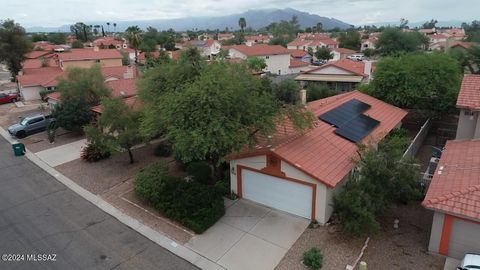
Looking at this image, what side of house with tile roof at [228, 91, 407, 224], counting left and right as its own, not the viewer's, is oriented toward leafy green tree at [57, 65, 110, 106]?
right

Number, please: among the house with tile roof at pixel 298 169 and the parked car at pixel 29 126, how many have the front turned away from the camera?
0

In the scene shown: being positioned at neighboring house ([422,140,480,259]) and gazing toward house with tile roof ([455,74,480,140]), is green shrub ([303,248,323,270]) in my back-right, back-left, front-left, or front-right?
back-left

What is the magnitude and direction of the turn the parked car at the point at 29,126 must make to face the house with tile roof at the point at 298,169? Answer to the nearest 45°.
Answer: approximately 90° to its left

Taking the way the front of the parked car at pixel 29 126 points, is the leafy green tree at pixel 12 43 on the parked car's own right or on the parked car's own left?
on the parked car's own right

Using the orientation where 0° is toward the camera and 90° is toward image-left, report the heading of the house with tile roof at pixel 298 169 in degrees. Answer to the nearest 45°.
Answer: approximately 45°

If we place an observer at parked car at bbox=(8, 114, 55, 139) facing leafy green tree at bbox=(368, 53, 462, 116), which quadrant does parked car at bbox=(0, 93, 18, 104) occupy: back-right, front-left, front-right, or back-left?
back-left

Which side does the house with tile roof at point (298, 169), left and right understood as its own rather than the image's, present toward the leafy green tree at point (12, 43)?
right

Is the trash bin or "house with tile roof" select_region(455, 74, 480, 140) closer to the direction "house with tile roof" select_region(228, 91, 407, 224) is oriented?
the trash bin

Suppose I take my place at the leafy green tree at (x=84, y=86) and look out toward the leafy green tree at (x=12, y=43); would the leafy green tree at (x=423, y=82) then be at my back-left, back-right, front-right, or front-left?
back-right

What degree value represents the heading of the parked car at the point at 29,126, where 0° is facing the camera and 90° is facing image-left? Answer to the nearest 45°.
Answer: approximately 45°

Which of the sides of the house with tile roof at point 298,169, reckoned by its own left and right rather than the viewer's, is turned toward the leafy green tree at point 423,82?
back

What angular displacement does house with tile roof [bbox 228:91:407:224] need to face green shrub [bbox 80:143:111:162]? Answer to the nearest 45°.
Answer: approximately 45° to its right
